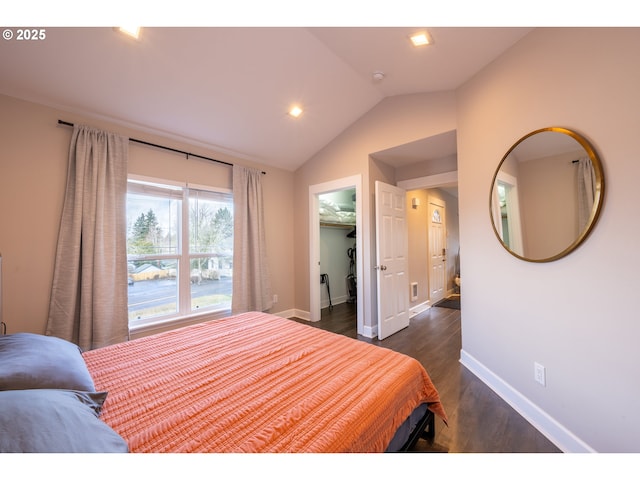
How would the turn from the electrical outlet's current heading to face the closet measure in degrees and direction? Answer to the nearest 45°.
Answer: approximately 90° to its right

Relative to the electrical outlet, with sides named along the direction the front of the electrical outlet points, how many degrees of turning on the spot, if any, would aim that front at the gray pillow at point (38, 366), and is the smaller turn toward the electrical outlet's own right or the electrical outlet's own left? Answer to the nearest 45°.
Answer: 0° — it already faces it

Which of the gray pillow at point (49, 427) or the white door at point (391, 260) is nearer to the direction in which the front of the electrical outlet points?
the gray pillow

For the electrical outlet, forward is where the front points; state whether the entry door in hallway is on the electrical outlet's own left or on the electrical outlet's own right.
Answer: on the electrical outlet's own right

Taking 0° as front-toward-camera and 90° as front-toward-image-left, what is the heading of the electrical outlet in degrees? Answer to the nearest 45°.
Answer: approximately 45°

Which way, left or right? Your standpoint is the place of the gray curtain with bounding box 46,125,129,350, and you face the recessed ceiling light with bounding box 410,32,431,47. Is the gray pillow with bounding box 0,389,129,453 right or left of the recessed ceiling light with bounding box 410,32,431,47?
right

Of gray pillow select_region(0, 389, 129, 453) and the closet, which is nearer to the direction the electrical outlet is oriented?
the gray pillow

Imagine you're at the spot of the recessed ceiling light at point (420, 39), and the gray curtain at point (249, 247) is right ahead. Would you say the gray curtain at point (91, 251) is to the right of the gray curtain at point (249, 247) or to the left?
left

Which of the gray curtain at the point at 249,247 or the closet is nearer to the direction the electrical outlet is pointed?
the gray curtain
